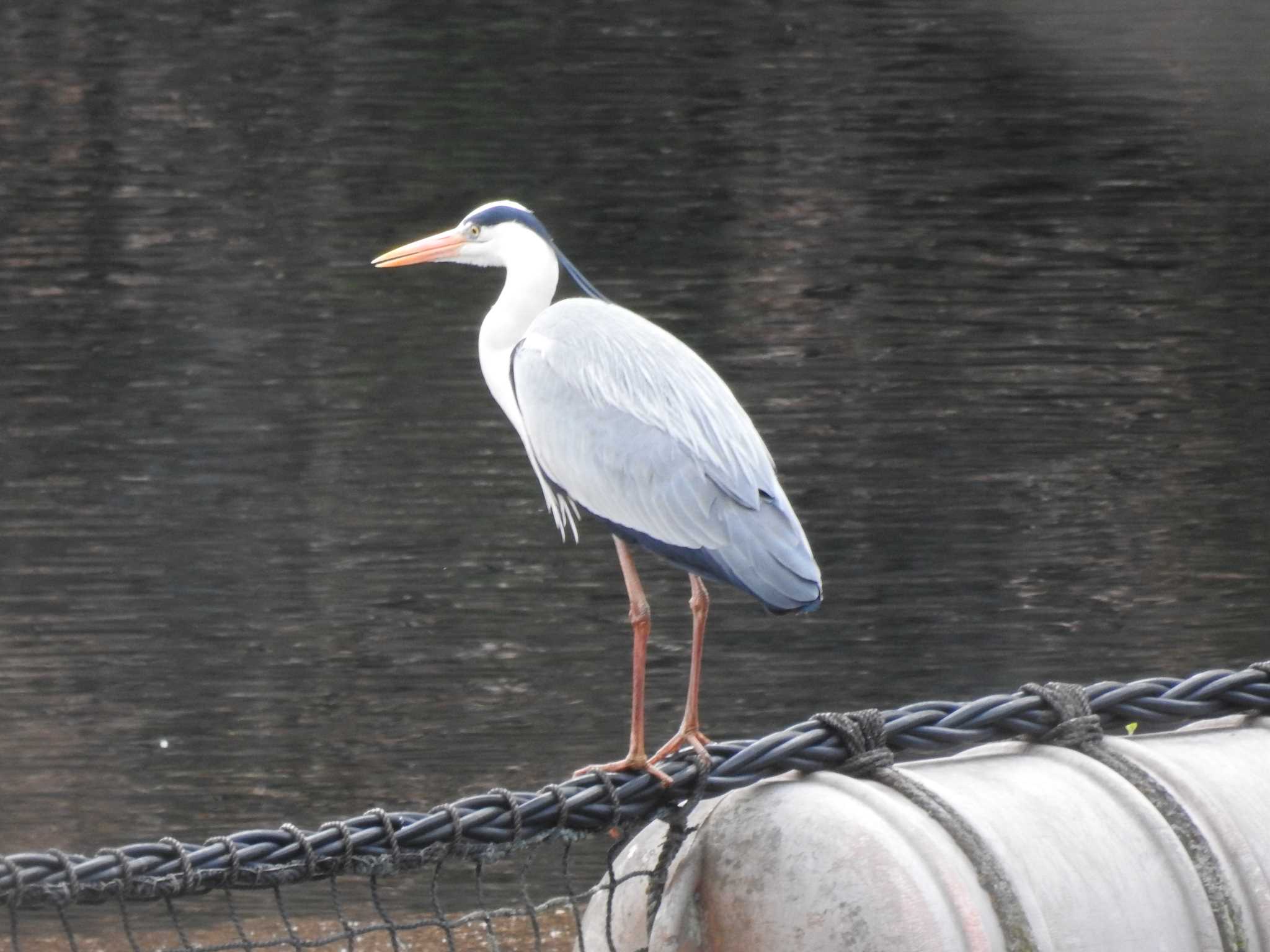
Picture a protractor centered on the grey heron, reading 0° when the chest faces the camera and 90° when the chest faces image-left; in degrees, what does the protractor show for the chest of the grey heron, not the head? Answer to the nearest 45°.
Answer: approximately 90°
